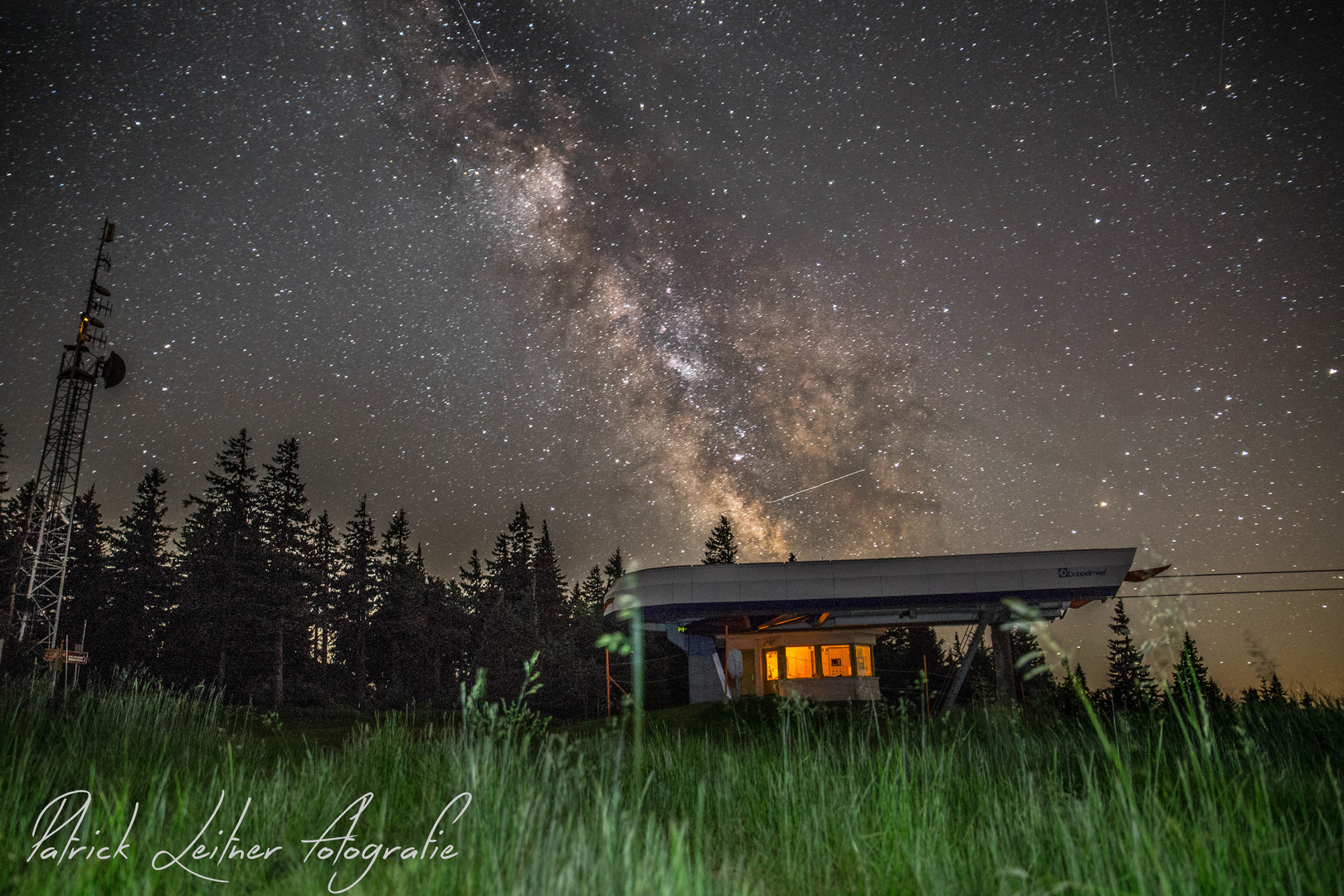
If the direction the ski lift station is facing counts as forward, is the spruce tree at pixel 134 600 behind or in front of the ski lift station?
behind

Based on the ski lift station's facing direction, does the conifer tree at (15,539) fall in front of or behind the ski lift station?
behind
